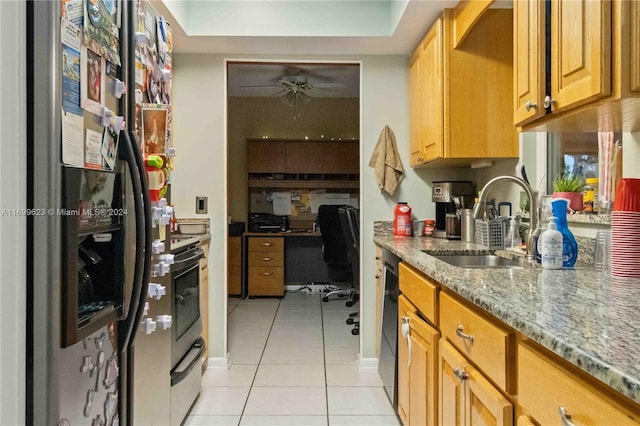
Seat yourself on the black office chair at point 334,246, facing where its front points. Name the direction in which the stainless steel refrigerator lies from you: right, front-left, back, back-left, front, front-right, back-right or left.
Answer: back-right

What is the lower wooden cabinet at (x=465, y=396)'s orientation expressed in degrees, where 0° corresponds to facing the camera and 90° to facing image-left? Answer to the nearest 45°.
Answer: approximately 45°

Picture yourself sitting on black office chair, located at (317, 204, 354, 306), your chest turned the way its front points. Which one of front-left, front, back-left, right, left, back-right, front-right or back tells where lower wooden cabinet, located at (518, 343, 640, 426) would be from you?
back-right

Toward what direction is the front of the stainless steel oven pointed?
to the viewer's right

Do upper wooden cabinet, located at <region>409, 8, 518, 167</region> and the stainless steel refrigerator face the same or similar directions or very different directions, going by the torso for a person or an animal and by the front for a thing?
very different directions

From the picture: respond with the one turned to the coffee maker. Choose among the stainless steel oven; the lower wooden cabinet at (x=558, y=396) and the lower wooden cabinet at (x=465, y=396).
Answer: the stainless steel oven

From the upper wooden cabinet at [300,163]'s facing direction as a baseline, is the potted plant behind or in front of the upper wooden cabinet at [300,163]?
in front

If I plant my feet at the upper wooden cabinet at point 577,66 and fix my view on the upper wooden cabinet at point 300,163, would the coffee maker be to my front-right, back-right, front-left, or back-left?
front-right

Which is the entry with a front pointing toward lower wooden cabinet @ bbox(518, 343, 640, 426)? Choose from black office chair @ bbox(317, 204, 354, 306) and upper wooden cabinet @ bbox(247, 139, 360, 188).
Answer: the upper wooden cabinet

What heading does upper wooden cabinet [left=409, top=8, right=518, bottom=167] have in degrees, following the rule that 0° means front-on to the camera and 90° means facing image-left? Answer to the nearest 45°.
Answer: approximately 90°

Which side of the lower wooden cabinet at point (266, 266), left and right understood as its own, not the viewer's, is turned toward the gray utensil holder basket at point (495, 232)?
front

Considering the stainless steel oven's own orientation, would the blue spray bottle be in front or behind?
in front

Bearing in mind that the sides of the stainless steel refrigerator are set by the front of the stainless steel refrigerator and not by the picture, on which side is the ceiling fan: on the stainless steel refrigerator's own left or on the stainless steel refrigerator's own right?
on the stainless steel refrigerator's own left

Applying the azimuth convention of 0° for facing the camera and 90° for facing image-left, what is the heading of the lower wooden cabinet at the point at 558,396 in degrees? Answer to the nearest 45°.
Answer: approximately 45°

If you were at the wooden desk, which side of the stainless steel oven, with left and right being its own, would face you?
left

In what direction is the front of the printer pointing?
toward the camera

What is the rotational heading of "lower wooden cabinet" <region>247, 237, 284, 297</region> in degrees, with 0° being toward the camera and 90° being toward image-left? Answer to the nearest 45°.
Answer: approximately 0°

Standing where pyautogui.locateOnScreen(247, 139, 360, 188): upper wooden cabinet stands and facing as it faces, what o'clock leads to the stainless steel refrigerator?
The stainless steel refrigerator is roughly at 12 o'clock from the upper wooden cabinet.

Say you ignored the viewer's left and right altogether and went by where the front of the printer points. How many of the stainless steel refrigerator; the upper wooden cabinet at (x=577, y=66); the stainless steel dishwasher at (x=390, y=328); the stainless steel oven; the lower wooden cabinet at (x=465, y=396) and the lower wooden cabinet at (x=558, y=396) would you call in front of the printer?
6
